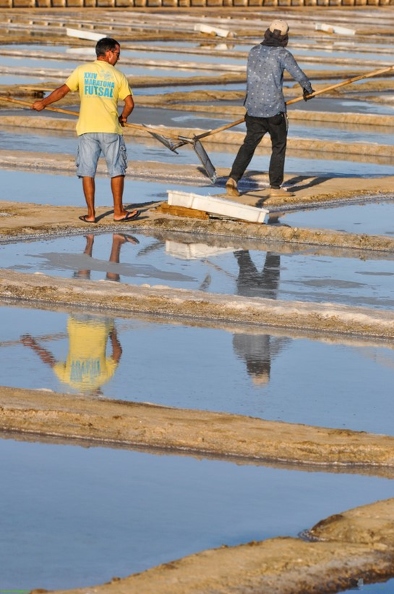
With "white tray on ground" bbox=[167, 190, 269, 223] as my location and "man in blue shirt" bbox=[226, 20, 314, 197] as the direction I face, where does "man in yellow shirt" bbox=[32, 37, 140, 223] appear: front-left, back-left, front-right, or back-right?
back-left

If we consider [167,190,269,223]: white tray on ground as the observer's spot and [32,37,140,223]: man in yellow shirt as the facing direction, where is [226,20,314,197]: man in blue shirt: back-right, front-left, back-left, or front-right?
back-right

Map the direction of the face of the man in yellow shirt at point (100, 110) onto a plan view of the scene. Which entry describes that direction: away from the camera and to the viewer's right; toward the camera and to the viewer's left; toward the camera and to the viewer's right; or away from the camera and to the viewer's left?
away from the camera and to the viewer's right

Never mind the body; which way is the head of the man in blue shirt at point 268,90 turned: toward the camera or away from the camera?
away from the camera

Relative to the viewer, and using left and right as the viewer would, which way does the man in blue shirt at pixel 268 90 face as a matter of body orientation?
facing away from the viewer and to the right of the viewer
